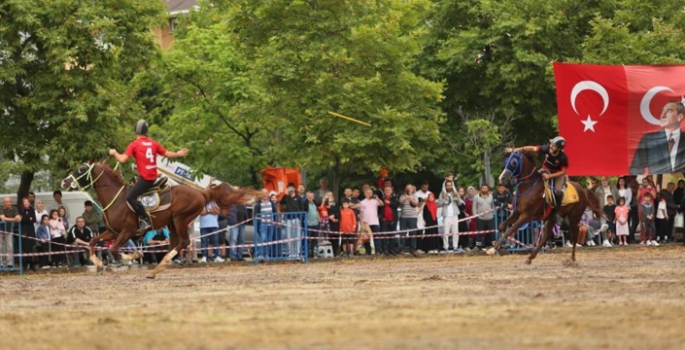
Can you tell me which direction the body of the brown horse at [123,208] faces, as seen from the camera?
to the viewer's left

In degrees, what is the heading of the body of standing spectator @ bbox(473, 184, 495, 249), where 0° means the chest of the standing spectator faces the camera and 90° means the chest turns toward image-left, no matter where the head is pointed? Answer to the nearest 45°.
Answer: approximately 0°

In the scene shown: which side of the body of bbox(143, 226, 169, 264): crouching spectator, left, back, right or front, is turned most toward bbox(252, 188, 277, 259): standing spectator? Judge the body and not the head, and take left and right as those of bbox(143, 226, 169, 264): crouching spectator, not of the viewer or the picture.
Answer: left

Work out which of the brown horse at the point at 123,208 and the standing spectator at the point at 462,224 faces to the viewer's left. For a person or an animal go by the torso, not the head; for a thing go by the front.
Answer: the brown horse

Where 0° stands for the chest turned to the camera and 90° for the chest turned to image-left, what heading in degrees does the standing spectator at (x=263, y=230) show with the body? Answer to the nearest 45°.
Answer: approximately 0°

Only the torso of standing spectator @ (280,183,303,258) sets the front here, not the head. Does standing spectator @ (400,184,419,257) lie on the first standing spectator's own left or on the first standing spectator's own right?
on the first standing spectator's own left

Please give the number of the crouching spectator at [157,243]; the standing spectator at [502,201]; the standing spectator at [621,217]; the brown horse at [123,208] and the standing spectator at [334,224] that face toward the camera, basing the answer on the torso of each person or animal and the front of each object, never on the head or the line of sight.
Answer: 4
